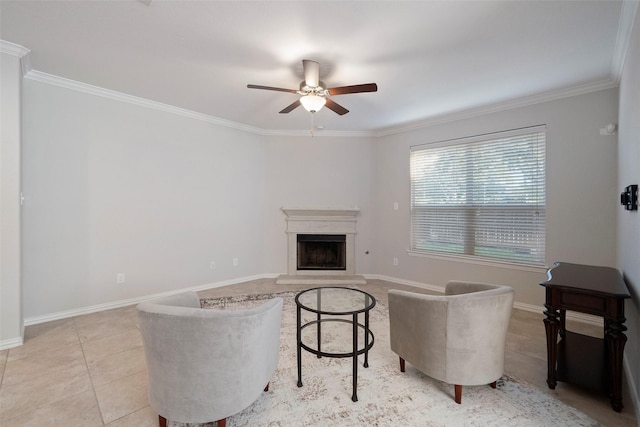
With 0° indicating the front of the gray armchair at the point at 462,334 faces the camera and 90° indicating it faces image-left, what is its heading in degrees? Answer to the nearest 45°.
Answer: approximately 135°

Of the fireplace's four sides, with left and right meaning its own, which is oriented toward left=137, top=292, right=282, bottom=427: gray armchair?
front

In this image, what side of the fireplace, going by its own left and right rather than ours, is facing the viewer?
front

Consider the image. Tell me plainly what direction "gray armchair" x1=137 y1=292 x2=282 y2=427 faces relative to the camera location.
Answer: facing away from the viewer and to the right of the viewer

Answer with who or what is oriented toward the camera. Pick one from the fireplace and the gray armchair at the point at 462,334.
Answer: the fireplace

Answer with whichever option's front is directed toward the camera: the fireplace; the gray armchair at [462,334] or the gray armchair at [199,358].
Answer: the fireplace

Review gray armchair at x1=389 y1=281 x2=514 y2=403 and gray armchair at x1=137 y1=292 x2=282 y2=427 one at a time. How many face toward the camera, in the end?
0

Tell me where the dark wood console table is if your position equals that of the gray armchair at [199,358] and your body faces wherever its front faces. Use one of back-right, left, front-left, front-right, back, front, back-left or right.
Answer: front-right

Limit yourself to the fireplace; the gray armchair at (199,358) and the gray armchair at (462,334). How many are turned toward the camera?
1

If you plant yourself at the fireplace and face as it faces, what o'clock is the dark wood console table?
The dark wood console table is roughly at 11 o'clock from the fireplace.

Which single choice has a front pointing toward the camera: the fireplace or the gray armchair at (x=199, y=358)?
the fireplace

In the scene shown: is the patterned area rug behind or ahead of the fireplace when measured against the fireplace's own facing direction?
ahead

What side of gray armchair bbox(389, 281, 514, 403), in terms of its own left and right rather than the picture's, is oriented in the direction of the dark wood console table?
right

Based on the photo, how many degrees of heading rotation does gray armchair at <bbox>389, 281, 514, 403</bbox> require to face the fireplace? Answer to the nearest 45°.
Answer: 0° — it already faces it

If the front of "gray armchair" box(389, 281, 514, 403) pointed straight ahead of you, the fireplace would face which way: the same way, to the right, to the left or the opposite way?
the opposite way
